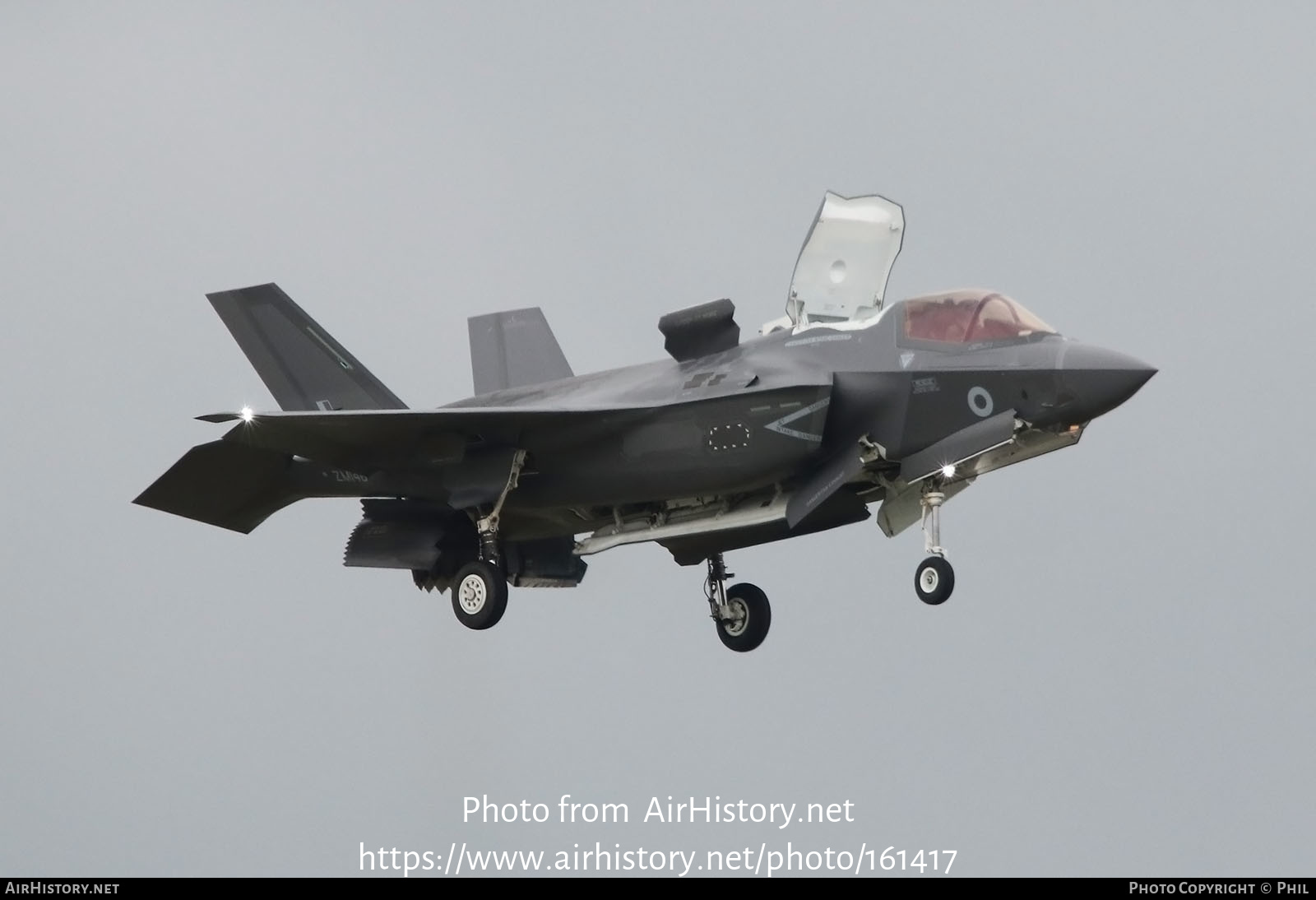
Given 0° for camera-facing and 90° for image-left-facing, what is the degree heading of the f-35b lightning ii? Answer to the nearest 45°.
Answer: approximately 315°
